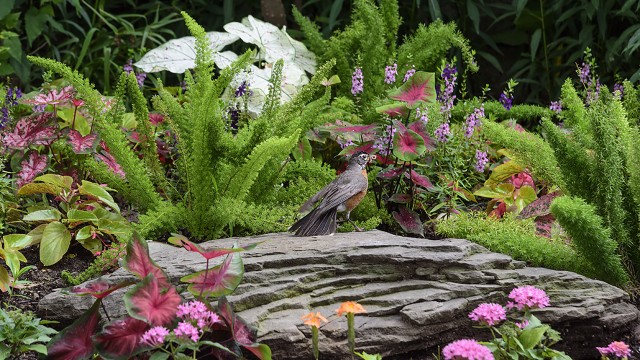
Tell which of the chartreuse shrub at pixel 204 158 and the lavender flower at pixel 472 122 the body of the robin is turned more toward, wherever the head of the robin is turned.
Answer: the lavender flower

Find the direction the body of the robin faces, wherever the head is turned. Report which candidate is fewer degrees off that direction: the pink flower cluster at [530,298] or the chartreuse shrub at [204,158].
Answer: the pink flower cluster

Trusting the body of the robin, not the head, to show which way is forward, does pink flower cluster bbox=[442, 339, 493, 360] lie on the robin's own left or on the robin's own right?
on the robin's own right

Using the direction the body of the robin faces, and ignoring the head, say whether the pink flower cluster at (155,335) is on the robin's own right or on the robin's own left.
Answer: on the robin's own right

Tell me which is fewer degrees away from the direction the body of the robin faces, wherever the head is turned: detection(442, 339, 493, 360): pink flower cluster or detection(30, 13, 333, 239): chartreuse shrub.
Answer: the pink flower cluster

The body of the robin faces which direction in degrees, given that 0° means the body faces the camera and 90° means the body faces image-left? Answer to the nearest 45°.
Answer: approximately 270°
